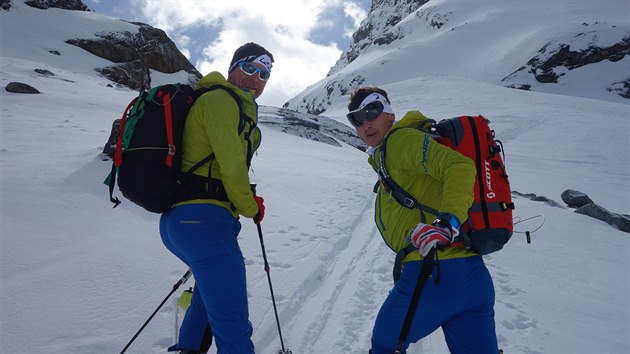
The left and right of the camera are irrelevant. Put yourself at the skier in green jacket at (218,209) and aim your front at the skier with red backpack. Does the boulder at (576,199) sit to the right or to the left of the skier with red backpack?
left

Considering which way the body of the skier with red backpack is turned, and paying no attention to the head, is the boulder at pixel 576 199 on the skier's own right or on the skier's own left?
on the skier's own right

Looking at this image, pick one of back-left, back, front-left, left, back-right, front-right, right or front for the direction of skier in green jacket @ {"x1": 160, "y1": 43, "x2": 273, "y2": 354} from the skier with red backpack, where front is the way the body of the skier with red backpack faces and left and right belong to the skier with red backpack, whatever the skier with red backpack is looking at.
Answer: front

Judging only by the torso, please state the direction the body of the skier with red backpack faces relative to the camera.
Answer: to the viewer's left

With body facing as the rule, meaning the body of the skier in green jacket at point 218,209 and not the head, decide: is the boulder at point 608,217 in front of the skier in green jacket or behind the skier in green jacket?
in front

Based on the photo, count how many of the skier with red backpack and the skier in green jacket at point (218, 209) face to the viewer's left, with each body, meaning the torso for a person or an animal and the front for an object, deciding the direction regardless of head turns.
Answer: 1

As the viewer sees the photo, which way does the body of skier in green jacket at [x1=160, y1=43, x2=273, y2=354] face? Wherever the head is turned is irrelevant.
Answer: to the viewer's right

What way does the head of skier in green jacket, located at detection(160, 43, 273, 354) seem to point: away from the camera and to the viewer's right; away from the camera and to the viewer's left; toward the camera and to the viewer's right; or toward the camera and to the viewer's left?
toward the camera and to the viewer's right

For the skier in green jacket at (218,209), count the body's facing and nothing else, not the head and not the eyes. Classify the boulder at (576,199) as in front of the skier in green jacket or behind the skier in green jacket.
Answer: in front

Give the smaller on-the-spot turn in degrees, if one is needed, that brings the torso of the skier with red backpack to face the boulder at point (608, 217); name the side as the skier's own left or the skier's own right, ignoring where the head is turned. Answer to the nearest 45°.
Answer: approximately 135° to the skier's own right
